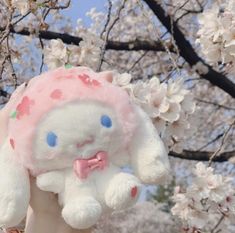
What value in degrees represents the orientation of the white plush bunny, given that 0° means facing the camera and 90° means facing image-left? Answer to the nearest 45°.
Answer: approximately 0°

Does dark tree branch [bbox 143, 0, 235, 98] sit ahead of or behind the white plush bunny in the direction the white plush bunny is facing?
behind
